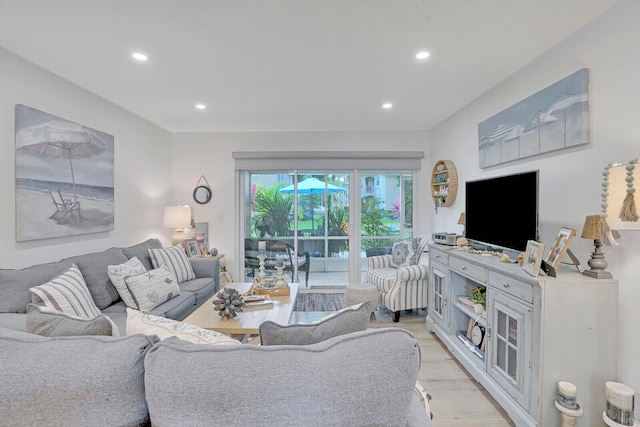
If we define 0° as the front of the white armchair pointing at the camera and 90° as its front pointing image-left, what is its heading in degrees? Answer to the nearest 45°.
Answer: approximately 45°

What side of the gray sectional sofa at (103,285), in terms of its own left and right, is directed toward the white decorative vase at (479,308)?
front

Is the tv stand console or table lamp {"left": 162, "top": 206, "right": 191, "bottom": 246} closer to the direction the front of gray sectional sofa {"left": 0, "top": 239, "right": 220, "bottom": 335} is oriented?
the tv stand console

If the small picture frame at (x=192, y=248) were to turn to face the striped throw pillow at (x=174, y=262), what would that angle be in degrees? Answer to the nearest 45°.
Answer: approximately 45° to its right

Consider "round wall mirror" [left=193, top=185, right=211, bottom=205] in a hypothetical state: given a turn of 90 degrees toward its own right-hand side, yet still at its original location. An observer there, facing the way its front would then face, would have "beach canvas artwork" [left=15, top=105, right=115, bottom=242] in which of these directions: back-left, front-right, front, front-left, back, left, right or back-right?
front-left

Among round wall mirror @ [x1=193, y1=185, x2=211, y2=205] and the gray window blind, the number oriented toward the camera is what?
2

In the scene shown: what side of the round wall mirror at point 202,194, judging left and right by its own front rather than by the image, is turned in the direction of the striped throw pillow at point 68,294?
front

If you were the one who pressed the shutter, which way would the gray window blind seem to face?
facing the viewer

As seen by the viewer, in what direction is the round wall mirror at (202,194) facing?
toward the camera

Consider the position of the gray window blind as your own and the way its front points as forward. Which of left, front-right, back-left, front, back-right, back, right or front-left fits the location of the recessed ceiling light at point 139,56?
front-right

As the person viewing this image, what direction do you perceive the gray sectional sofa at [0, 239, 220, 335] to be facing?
facing the viewer and to the right of the viewer

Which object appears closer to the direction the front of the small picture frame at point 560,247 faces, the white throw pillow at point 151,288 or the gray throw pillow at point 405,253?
the white throw pillow

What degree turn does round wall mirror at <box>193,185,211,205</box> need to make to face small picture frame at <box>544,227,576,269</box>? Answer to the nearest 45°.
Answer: approximately 45° to its left

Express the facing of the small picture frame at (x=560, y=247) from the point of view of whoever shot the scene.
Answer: facing the viewer and to the left of the viewer

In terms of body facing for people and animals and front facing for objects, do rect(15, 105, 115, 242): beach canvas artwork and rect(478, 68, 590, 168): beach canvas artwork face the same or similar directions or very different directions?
very different directions
